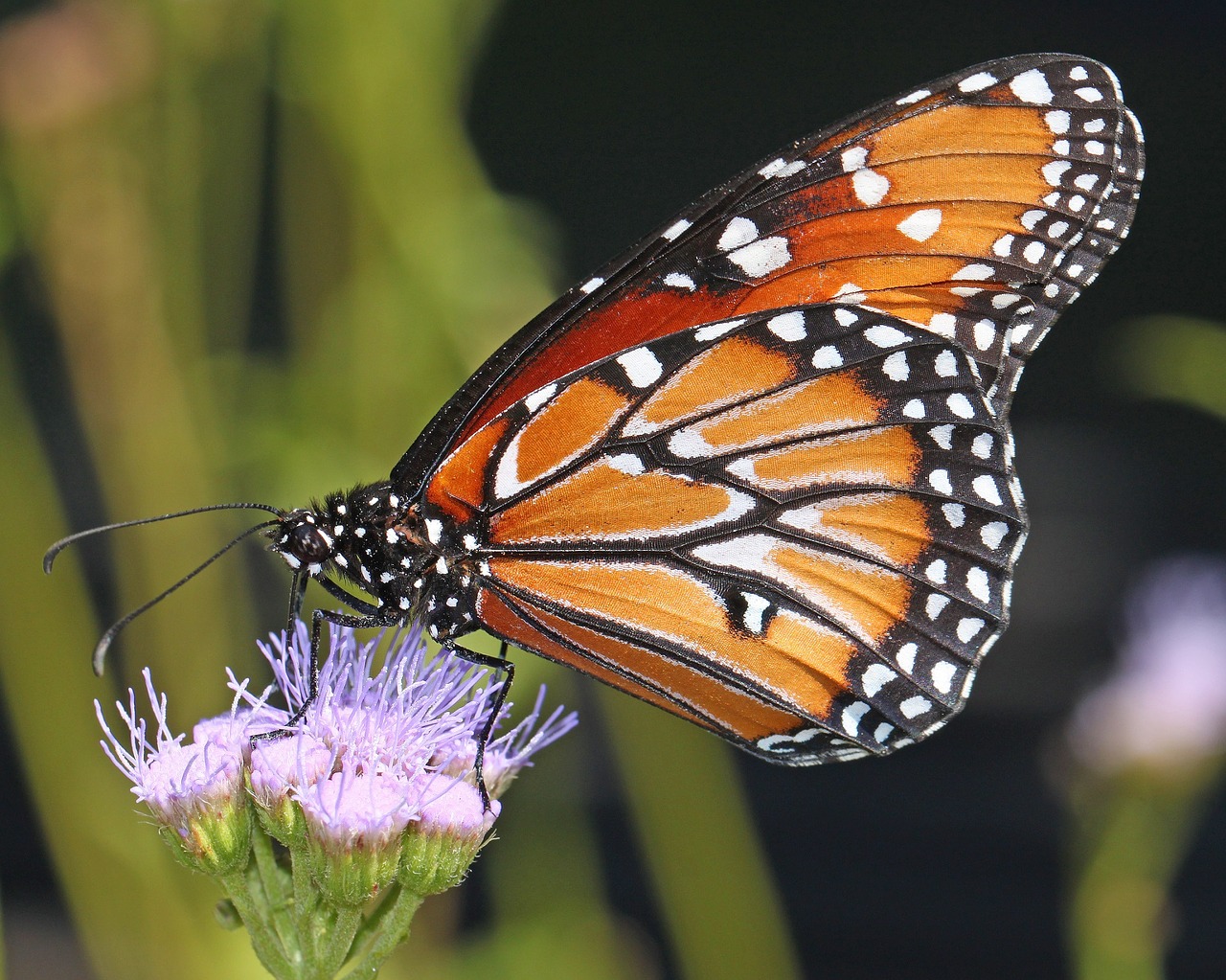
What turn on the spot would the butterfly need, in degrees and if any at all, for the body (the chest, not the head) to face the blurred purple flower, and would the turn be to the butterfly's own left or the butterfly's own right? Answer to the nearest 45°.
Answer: approximately 135° to the butterfly's own right

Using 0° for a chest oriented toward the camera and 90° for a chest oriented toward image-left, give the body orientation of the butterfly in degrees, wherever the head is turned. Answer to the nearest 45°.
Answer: approximately 90°

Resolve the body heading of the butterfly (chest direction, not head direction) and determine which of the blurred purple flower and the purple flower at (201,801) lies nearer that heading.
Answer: the purple flower

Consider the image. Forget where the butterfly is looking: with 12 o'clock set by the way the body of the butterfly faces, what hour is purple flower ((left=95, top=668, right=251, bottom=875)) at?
The purple flower is roughly at 11 o'clock from the butterfly.
